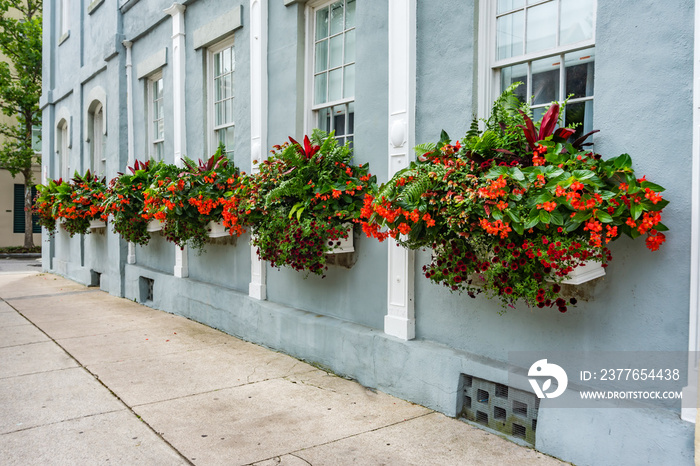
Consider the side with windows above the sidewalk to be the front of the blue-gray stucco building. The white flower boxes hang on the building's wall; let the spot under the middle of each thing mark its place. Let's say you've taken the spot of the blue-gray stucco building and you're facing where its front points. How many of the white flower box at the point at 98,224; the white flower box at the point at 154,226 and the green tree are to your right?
3

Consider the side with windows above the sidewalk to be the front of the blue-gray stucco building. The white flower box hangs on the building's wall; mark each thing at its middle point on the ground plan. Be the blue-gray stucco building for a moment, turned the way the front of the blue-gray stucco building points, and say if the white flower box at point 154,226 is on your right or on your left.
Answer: on your right

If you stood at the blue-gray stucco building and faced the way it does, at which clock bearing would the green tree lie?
The green tree is roughly at 3 o'clock from the blue-gray stucco building.

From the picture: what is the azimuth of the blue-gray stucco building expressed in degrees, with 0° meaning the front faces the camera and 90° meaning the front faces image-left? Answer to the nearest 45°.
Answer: approximately 45°

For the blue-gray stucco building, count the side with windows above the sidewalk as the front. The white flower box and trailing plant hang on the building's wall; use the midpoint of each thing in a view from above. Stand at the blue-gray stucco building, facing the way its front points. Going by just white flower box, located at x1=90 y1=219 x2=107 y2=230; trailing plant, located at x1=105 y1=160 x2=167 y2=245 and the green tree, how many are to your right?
3

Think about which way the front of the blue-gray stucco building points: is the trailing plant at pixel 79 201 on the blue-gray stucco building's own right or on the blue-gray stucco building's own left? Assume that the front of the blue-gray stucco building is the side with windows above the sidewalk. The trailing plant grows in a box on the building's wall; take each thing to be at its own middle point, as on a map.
on the blue-gray stucco building's own right

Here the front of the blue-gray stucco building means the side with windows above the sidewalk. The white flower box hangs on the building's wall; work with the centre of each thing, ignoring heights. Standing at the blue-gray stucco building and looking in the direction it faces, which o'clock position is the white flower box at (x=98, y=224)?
The white flower box is roughly at 3 o'clock from the blue-gray stucco building.

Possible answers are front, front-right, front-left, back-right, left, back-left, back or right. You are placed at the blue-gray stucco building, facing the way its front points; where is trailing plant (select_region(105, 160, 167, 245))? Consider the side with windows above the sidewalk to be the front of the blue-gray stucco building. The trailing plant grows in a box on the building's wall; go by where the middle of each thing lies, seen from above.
right
